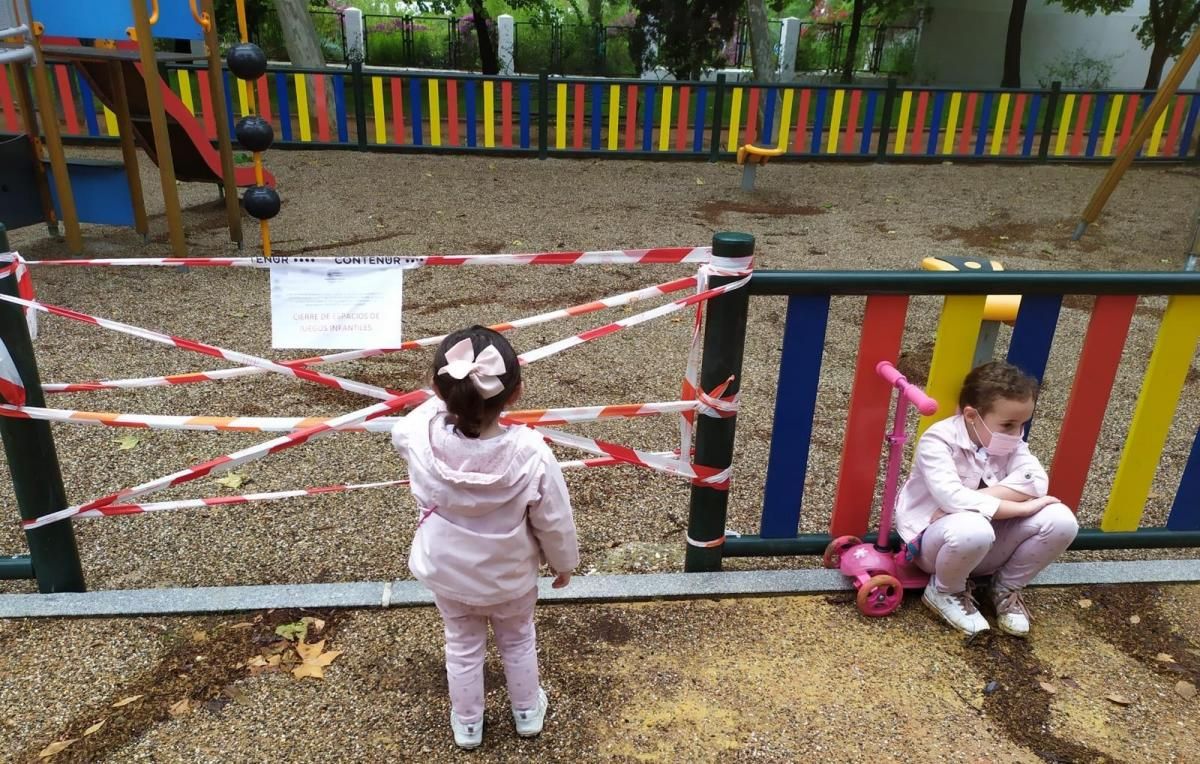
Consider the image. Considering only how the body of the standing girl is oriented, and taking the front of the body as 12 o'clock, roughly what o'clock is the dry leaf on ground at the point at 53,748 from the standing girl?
The dry leaf on ground is roughly at 9 o'clock from the standing girl.

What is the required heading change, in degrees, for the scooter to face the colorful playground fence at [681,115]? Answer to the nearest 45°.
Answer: approximately 135° to its right

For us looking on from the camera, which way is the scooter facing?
facing the viewer and to the left of the viewer

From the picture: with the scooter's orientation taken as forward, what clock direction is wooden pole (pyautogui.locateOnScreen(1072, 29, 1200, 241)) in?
The wooden pole is roughly at 5 o'clock from the scooter.

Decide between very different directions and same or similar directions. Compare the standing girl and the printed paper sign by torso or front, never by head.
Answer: very different directions

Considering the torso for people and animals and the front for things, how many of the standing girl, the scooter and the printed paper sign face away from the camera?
1

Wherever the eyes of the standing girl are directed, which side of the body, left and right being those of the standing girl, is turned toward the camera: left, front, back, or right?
back

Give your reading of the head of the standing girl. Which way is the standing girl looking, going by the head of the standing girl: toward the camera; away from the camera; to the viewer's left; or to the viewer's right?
away from the camera

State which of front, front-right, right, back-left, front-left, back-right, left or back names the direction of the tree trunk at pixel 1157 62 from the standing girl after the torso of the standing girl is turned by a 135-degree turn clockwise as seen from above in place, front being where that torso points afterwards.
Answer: left

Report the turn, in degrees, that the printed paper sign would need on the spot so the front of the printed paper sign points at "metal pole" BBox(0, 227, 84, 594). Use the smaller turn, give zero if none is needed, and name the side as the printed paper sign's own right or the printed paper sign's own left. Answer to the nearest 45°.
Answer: approximately 90° to the printed paper sign's own right

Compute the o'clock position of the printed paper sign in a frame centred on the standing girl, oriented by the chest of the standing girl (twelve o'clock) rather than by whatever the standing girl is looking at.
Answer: The printed paper sign is roughly at 11 o'clock from the standing girl.

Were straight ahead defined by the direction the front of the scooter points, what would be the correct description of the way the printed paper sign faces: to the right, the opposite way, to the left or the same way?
to the left

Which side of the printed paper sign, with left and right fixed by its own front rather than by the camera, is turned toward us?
front

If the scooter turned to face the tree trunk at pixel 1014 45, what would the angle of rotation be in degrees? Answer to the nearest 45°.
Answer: approximately 135° to its right

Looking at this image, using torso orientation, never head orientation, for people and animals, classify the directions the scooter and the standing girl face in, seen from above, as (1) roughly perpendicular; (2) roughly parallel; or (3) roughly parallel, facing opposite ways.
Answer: roughly perpendicular

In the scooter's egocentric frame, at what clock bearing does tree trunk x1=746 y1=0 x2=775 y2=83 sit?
The tree trunk is roughly at 4 o'clock from the scooter.

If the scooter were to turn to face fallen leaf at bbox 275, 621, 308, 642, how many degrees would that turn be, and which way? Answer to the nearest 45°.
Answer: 0° — it already faces it

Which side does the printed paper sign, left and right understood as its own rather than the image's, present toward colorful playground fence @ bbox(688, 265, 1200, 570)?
left

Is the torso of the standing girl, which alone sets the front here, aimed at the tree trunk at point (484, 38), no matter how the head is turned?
yes
